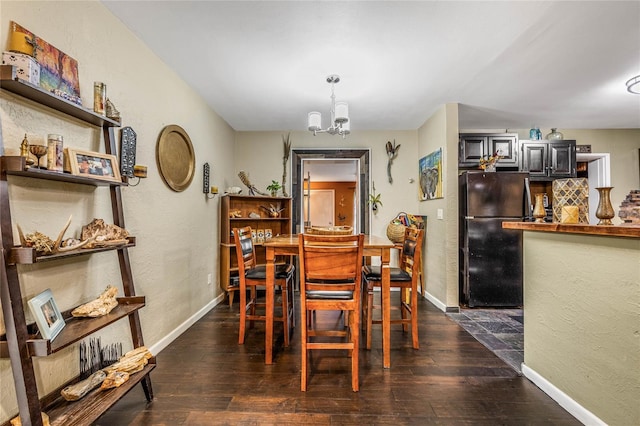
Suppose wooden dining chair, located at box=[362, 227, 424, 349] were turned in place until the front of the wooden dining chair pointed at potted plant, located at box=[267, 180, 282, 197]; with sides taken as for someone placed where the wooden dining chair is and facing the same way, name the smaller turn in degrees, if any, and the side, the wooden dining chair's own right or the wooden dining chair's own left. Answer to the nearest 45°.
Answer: approximately 45° to the wooden dining chair's own right

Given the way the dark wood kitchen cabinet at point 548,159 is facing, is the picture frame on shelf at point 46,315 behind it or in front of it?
in front

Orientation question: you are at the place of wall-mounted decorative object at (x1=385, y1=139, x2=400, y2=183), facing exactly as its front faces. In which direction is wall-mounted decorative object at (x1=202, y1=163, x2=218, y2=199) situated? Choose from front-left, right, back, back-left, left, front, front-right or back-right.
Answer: front-right

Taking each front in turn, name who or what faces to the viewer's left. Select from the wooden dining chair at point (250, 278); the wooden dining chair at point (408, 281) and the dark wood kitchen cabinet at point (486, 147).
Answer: the wooden dining chair at point (408, 281)

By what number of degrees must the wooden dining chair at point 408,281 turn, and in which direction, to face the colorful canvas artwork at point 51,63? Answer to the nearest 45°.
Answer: approximately 45° to its left

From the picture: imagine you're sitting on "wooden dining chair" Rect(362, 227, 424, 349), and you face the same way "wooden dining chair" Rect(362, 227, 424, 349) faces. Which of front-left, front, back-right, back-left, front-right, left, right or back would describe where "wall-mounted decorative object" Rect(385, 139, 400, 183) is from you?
right

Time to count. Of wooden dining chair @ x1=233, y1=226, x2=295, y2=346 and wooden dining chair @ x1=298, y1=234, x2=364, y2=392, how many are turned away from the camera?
1

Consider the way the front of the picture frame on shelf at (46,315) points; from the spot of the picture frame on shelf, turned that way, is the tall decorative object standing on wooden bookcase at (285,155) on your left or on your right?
on your left

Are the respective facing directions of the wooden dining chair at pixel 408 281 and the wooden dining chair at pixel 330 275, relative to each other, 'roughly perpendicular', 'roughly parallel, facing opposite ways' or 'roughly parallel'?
roughly perpendicular

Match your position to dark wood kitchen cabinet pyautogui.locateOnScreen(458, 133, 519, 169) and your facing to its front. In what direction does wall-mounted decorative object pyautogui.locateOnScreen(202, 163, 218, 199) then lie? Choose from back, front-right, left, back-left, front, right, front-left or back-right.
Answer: front-right

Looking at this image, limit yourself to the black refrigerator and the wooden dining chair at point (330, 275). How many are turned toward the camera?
1

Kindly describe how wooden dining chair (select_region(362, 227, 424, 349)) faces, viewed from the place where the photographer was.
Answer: facing to the left of the viewer

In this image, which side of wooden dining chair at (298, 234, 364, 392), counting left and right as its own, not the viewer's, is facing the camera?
back

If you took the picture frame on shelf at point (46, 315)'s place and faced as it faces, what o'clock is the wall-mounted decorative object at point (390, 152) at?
The wall-mounted decorative object is roughly at 10 o'clock from the picture frame on shelf.

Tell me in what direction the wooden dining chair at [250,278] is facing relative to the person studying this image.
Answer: facing to the right of the viewer
